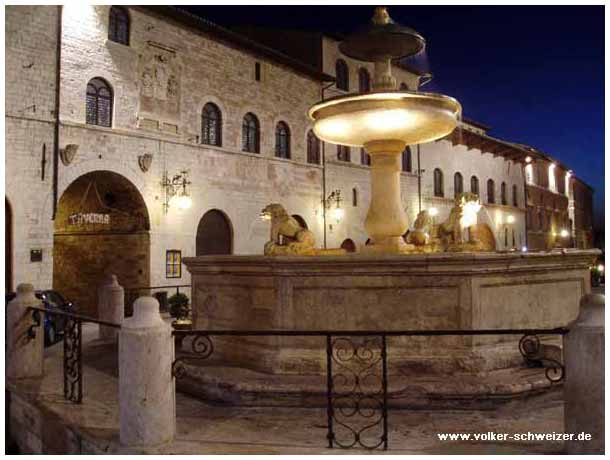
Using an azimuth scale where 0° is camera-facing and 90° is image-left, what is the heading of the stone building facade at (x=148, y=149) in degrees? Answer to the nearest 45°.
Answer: approximately 315°

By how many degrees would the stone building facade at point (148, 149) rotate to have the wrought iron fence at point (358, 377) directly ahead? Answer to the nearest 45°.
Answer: approximately 45° to its right

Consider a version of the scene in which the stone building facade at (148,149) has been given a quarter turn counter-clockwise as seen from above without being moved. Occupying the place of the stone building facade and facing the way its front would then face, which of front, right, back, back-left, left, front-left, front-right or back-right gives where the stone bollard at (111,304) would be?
back-right

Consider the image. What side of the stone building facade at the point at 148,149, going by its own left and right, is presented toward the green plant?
front

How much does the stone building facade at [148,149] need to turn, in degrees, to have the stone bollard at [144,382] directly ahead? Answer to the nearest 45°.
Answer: approximately 45° to its right

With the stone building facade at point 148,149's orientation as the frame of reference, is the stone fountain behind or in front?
in front

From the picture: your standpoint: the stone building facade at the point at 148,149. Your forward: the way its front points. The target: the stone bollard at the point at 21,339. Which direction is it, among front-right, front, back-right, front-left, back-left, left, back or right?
front-right

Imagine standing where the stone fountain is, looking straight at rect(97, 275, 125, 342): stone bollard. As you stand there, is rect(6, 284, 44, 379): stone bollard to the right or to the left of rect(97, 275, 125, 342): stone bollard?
left

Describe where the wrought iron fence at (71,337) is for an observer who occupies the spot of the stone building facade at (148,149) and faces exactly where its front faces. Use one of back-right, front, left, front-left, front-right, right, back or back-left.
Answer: front-right

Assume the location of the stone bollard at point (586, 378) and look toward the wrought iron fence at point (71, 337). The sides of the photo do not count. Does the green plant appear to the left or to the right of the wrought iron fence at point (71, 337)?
right

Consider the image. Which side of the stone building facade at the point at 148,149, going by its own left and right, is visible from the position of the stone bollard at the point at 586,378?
front
